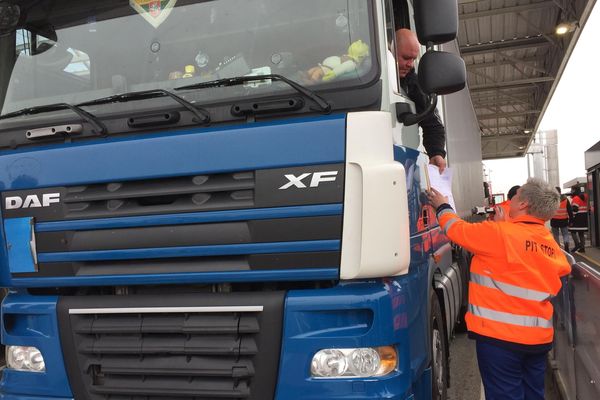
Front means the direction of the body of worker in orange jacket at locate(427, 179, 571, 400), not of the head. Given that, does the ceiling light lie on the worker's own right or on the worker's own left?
on the worker's own right

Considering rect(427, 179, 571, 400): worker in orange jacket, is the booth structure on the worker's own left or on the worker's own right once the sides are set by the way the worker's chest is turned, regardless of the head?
on the worker's own right

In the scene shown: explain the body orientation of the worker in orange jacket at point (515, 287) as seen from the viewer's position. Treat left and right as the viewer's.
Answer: facing away from the viewer and to the left of the viewer

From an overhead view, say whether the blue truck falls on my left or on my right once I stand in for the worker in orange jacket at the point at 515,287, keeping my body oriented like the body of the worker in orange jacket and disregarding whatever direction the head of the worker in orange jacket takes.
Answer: on my left

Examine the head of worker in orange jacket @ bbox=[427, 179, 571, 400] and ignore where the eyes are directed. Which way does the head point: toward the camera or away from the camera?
away from the camera
